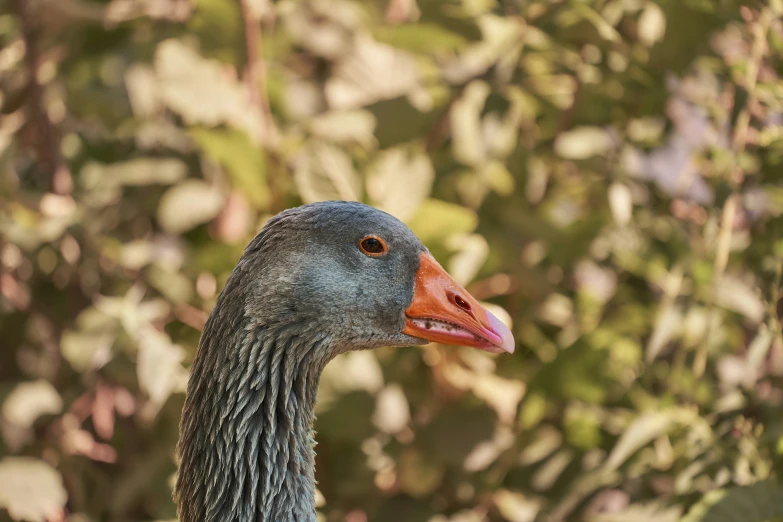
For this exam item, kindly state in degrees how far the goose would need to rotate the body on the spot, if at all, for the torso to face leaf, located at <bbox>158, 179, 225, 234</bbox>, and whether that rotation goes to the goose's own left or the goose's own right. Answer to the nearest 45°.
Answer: approximately 90° to the goose's own left

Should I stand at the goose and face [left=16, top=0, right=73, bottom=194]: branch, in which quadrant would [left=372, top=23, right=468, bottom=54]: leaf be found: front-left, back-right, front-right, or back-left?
front-right

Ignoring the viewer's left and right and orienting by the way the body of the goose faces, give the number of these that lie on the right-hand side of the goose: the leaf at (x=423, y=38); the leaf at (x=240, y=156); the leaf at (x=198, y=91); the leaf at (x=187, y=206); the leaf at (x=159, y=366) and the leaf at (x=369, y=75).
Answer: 0

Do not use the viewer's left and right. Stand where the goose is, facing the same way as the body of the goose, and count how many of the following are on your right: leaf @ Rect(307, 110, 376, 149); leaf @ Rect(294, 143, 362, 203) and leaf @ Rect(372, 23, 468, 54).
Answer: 0

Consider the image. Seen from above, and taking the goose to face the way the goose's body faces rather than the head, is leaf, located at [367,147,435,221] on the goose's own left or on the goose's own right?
on the goose's own left

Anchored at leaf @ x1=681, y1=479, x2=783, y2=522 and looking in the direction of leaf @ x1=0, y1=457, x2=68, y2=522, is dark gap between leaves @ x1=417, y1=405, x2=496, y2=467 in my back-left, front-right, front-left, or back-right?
front-right

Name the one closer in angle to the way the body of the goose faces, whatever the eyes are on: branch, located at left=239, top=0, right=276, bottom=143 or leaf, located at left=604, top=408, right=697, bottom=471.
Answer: the leaf

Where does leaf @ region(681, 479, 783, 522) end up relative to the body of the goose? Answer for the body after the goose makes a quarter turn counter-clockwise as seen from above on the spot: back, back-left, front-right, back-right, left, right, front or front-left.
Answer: right

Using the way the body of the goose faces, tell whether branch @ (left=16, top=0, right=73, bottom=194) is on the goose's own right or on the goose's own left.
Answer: on the goose's own left

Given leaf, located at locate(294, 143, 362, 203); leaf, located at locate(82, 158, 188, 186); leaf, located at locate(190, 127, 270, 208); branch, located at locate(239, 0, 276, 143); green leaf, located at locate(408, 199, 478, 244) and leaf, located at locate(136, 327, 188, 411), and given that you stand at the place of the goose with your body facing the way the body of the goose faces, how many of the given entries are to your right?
0

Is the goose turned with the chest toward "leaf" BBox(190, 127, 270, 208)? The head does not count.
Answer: no

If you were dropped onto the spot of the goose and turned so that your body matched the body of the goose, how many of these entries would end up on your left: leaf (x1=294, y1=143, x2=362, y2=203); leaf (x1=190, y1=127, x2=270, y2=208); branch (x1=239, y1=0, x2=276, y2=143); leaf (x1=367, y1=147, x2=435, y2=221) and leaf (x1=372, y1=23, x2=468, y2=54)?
5

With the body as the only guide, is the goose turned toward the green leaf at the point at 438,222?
no

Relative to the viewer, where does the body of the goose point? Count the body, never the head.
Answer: to the viewer's right

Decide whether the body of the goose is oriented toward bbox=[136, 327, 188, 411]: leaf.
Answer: no

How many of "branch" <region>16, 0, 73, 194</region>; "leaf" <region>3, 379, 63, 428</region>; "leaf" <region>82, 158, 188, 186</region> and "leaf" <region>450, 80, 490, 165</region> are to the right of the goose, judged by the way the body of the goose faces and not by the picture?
0
